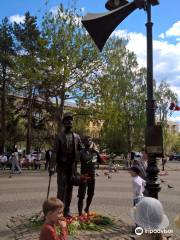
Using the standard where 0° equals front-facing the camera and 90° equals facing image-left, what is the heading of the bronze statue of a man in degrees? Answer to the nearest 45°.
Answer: approximately 0°

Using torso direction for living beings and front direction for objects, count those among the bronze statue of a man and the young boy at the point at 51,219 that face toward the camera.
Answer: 1
